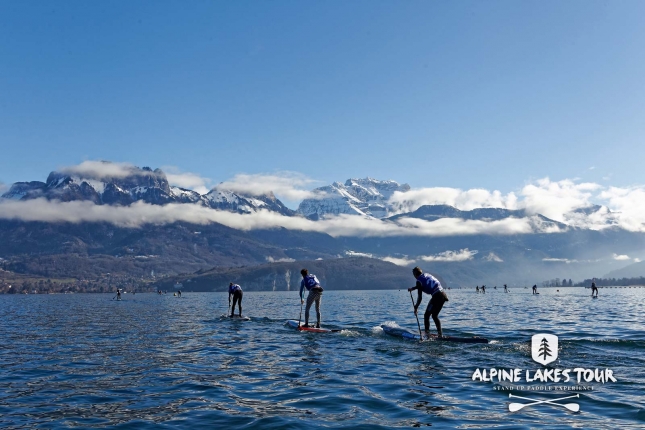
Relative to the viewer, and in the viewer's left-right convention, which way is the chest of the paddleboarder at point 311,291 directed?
facing away from the viewer and to the left of the viewer

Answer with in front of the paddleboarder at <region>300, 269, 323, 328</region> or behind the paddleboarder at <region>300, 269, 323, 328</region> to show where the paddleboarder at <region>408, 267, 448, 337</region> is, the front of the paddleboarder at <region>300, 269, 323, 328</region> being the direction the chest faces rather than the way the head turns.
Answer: behind

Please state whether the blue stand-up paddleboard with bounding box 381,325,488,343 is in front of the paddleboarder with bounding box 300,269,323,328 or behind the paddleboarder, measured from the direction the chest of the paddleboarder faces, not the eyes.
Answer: behind

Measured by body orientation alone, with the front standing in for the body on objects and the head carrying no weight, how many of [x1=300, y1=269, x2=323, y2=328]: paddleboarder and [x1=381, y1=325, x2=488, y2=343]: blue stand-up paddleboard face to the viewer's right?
0

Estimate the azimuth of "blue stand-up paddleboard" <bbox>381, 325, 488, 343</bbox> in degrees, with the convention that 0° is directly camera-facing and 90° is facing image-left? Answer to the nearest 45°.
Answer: approximately 90°
